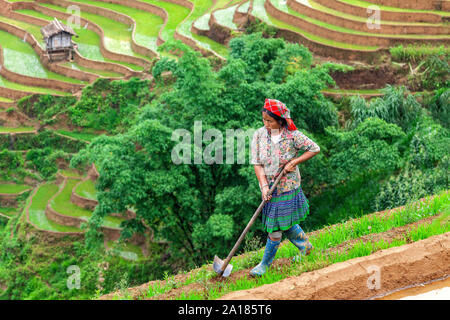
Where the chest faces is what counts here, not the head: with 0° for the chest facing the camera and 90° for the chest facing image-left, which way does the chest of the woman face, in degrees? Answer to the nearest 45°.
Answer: approximately 45°
